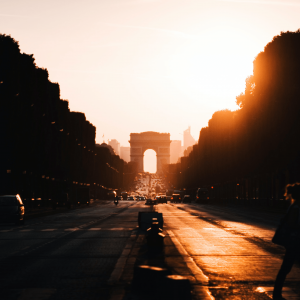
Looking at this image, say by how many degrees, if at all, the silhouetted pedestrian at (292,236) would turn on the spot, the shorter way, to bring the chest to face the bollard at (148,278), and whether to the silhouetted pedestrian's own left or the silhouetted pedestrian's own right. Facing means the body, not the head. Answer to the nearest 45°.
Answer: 0° — they already face it

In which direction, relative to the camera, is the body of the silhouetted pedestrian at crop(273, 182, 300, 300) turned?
to the viewer's left

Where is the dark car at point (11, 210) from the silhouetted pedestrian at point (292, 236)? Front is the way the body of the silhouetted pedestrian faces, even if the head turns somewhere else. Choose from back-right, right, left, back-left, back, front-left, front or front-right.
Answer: front-right

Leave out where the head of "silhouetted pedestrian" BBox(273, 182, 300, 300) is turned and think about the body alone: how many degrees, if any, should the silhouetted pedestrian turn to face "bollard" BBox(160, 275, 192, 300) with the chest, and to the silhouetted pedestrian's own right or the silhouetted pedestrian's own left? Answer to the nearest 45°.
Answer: approximately 45° to the silhouetted pedestrian's own left

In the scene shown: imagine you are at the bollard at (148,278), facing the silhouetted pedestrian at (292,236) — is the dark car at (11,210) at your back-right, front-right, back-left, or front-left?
back-left
